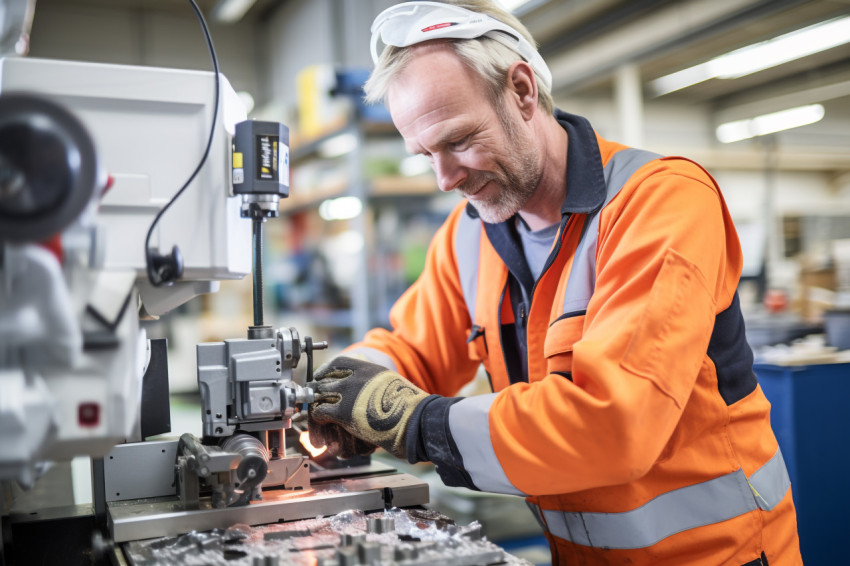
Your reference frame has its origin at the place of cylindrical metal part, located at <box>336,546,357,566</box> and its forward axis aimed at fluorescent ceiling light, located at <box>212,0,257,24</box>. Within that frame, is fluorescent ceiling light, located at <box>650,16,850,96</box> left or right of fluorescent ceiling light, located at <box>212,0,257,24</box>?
right

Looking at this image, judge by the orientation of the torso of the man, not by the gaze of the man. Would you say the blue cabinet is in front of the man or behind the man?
behind

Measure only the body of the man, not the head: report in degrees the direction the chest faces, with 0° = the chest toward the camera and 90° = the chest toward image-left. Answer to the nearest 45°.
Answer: approximately 45°
